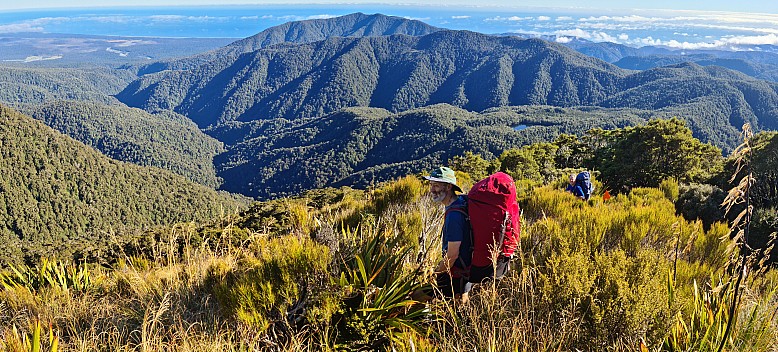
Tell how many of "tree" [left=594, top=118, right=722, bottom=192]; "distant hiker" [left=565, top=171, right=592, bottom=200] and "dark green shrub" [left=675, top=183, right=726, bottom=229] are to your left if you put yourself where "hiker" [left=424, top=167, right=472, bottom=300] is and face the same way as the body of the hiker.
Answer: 0

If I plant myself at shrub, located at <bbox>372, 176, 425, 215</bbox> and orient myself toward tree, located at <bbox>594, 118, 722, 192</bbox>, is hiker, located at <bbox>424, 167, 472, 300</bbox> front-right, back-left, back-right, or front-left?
back-right

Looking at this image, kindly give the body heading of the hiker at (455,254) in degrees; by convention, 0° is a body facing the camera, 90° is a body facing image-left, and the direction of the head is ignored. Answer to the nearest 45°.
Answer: approximately 90°

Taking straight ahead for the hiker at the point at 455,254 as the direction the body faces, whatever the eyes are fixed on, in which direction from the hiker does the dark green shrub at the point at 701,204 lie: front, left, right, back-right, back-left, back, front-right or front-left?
back-right

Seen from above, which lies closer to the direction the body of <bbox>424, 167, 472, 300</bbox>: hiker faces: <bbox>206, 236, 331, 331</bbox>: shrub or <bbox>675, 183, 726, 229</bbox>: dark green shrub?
the shrub

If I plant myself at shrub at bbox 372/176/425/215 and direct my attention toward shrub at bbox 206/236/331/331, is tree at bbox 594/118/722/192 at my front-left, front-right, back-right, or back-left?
back-left

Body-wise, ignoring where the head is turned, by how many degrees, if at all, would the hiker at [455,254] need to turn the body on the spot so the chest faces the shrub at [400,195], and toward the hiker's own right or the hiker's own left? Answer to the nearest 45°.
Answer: approximately 90° to the hiker's own right

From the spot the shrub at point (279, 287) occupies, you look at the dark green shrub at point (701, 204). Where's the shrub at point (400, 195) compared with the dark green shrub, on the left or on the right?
left

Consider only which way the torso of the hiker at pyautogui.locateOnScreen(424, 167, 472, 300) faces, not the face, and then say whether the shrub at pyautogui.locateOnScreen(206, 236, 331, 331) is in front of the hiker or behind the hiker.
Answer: in front

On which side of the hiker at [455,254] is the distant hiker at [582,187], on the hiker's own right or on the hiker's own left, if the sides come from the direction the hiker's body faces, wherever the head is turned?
on the hiker's own right

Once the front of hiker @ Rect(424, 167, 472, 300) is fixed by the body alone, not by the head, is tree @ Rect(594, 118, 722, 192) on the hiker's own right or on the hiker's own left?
on the hiker's own right
